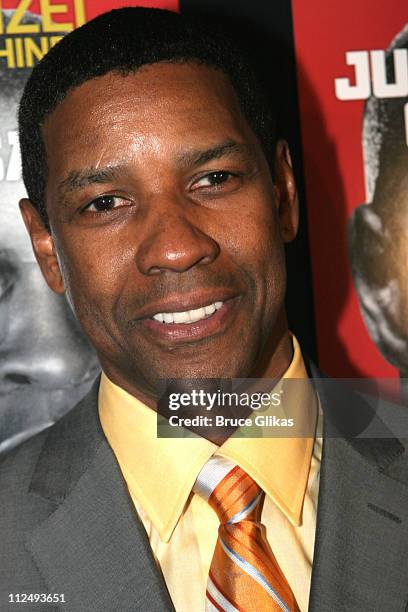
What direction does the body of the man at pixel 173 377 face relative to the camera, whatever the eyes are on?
toward the camera
